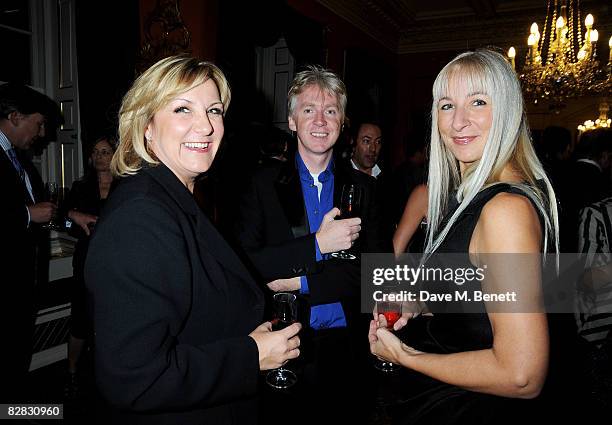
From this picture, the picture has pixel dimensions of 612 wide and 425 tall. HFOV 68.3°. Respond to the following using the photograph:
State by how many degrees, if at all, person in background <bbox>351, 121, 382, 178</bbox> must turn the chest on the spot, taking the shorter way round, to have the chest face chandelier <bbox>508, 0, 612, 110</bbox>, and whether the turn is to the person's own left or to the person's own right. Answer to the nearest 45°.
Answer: approximately 90° to the person's own left

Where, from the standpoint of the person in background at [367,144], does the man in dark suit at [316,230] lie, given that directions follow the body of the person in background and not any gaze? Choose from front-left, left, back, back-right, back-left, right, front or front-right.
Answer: front-right

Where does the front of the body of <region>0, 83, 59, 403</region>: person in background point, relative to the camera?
to the viewer's right

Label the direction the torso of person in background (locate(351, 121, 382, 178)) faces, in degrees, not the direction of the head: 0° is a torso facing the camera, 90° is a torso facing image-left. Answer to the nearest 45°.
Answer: approximately 315°

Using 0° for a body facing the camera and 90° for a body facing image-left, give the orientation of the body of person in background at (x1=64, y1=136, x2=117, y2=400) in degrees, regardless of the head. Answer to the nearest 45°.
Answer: approximately 0°

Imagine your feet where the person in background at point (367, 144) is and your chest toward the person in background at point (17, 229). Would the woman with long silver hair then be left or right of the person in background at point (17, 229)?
left

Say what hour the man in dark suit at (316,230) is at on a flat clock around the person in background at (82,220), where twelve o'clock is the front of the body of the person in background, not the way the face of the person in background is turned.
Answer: The man in dark suit is roughly at 11 o'clock from the person in background.

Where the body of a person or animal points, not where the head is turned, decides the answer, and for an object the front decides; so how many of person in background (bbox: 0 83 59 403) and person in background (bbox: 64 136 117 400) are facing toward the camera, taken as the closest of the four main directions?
1

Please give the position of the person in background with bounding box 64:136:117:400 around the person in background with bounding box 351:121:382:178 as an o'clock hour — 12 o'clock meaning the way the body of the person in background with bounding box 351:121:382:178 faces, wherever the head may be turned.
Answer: the person in background with bounding box 64:136:117:400 is roughly at 3 o'clock from the person in background with bounding box 351:121:382:178.

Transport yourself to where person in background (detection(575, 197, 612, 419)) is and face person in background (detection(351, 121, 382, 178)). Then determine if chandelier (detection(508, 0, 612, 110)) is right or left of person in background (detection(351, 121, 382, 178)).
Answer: right

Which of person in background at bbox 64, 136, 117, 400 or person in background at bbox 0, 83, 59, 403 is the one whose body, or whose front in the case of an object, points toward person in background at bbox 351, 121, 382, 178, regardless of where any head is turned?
person in background at bbox 0, 83, 59, 403
